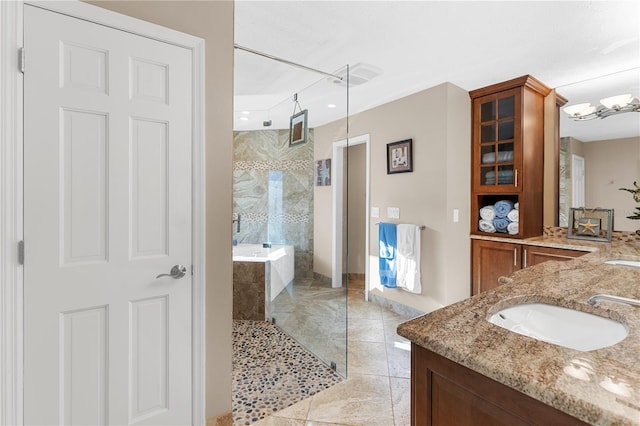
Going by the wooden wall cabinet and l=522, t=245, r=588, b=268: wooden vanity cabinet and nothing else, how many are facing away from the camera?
0

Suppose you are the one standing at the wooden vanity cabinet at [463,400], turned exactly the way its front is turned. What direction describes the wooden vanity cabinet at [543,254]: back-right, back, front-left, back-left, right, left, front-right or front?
back-right

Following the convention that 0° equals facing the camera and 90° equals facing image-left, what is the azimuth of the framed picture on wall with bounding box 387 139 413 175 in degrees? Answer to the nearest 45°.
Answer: approximately 45°

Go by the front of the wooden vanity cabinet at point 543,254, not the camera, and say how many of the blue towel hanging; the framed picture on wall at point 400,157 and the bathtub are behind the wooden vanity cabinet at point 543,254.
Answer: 0

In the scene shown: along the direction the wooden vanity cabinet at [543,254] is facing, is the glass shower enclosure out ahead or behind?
ahead

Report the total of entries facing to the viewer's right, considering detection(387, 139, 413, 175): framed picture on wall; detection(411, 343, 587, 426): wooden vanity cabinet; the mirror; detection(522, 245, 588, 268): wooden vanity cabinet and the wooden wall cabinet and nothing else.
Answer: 0

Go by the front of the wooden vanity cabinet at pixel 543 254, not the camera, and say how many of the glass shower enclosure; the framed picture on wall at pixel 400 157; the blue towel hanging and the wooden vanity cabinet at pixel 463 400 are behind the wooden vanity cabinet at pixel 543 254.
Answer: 0

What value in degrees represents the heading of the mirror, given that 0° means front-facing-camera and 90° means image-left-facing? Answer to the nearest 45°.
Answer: approximately 45°

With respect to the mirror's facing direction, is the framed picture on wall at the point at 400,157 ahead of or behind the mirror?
ahead

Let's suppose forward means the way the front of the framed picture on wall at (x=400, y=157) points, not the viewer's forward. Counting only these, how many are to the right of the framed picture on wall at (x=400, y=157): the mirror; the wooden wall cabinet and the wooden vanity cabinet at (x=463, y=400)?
0

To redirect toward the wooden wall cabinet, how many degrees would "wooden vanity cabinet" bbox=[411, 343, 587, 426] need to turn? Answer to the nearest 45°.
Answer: approximately 135° to its right

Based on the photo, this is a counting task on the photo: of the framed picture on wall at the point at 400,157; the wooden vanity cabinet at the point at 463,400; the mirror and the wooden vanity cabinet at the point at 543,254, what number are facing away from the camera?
0

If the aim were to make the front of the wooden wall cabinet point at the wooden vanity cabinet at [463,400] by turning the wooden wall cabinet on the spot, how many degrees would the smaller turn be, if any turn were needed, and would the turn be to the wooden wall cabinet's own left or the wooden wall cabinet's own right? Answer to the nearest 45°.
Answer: approximately 45° to the wooden wall cabinet's own left

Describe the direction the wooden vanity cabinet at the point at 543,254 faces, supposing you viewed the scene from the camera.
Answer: facing the viewer and to the left of the viewer
